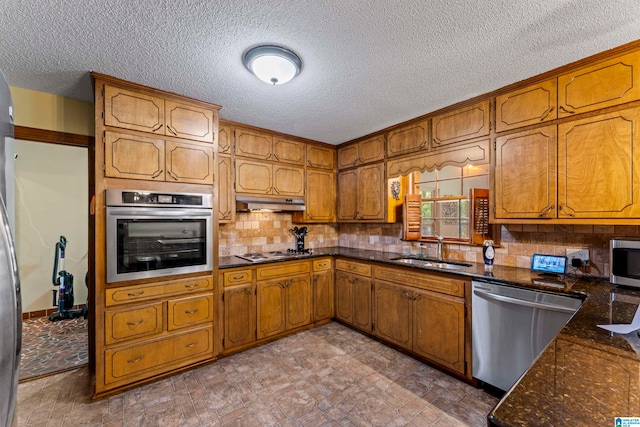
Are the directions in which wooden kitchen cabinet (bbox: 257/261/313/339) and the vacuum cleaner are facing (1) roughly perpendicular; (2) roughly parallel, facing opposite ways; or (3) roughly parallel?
roughly perpendicular

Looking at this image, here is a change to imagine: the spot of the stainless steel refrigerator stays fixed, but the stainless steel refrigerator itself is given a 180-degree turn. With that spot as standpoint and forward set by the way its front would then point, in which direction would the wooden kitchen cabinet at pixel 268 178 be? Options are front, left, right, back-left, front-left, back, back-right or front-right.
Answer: back-right

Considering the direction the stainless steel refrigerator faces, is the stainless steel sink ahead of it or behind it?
ahead

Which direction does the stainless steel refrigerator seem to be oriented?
to the viewer's right

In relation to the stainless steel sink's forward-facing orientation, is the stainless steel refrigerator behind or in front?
in front

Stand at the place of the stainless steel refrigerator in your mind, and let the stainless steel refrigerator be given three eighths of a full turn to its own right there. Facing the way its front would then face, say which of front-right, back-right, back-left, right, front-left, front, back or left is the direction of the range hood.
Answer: back

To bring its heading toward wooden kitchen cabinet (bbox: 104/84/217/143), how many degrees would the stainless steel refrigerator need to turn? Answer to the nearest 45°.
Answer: approximately 45° to its left

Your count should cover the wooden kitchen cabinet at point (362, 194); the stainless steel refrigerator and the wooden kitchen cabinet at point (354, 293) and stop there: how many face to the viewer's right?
1

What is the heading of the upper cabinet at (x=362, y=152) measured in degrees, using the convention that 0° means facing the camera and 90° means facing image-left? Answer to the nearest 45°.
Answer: approximately 45°
